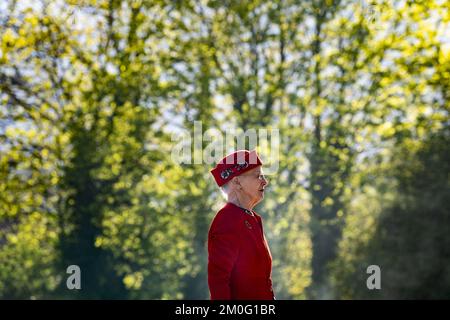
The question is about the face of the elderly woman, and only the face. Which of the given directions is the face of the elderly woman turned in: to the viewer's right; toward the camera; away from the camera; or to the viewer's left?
to the viewer's right

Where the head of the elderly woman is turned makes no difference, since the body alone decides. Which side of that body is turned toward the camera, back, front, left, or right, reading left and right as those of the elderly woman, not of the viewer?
right
